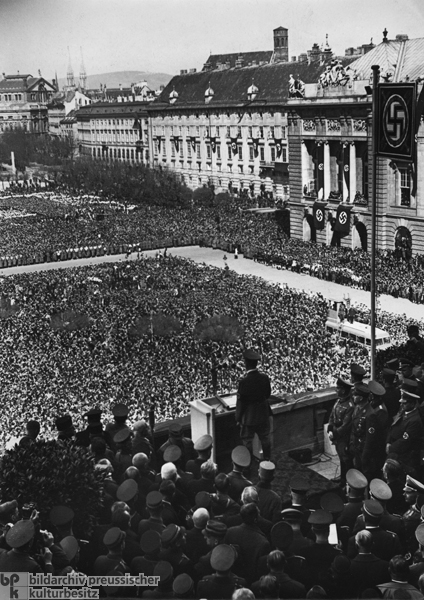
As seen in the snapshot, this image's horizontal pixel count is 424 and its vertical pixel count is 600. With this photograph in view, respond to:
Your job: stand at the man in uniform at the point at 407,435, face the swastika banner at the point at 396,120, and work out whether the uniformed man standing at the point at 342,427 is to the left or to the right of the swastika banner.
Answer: left

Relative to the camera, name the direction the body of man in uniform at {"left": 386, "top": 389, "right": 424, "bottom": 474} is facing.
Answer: to the viewer's left

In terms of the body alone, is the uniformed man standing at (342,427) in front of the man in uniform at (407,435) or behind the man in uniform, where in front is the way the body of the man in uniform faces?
in front

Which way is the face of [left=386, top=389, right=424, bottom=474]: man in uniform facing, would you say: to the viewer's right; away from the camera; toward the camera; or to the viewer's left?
to the viewer's left

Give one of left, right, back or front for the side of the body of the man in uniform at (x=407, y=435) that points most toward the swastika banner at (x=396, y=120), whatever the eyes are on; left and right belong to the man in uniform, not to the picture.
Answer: right

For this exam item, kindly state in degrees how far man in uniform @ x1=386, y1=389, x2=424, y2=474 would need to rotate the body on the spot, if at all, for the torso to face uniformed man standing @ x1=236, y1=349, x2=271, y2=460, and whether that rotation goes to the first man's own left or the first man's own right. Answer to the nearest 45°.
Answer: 0° — they already face them

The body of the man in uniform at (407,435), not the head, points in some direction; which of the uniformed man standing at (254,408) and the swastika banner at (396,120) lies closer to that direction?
the uniformed man standing

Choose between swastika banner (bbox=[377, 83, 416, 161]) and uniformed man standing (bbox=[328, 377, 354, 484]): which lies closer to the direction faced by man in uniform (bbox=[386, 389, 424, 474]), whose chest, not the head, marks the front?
the uniformed man standing
